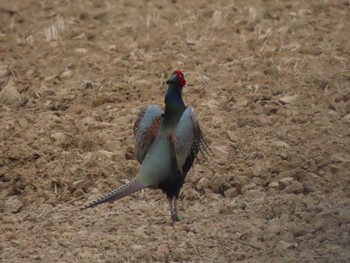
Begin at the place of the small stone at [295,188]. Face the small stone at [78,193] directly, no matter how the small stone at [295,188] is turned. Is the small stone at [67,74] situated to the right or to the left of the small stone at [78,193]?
right

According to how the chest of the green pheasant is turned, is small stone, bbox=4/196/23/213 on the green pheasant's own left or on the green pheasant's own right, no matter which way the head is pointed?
on the green pheasant's own left

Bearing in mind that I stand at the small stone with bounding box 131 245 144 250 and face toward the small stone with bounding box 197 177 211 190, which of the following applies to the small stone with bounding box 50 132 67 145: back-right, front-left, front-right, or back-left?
front-left

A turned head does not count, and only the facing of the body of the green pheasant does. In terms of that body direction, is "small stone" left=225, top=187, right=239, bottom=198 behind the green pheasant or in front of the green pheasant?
in front

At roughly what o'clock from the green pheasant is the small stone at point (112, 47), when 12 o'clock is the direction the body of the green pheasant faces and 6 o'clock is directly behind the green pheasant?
The small stone is roughly at 10 o'clock from the green pheasant.

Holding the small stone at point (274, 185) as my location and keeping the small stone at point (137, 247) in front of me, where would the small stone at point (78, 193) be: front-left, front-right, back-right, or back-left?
front-right

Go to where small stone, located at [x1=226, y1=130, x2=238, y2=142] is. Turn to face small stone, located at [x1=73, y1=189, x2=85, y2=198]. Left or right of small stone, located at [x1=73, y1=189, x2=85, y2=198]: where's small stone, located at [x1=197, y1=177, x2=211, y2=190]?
left

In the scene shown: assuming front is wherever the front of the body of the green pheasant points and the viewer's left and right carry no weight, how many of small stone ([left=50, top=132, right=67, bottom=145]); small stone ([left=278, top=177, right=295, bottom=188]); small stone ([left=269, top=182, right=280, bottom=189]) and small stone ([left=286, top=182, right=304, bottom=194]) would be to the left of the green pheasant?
1

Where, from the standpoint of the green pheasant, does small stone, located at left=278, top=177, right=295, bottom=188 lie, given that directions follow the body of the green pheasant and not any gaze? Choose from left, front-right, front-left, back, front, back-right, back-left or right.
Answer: front-right

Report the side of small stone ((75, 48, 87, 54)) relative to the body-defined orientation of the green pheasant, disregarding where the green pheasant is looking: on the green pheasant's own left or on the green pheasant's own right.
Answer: on the green pheasant's own left

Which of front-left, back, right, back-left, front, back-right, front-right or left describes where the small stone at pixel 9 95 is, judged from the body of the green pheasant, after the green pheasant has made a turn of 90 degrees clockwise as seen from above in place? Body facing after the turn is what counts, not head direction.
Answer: back

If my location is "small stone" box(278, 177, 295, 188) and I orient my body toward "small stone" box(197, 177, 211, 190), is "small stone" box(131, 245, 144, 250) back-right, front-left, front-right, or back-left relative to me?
front-left

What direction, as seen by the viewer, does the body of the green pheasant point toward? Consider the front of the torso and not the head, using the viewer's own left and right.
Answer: facing away from the viewer and to the right of the viewer
